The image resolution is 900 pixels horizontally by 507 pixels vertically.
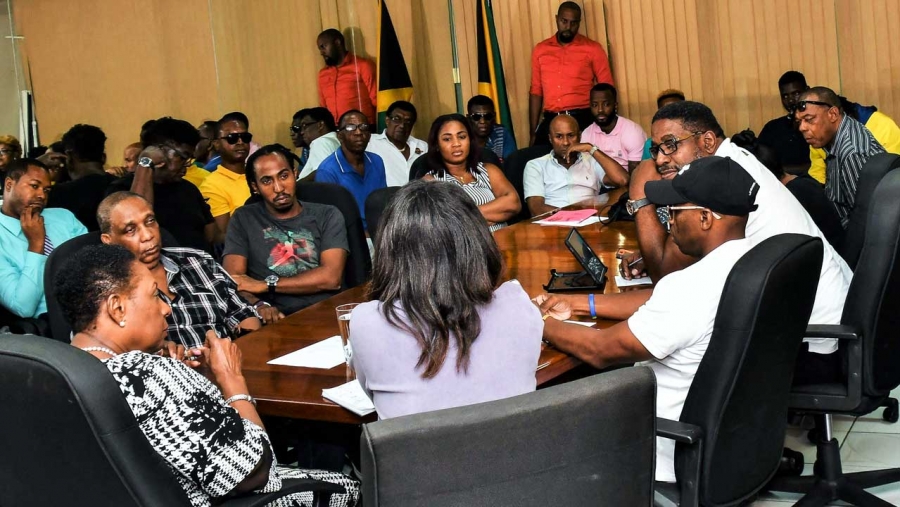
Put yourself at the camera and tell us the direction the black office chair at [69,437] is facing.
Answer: facing away from the viewer and to the right of the viewer

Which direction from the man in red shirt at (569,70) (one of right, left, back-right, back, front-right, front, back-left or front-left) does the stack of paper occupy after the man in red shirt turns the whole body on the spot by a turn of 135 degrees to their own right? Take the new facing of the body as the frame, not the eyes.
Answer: back-left

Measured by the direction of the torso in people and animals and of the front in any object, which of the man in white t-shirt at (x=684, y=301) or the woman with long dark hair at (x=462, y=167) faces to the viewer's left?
the man in white t-shirt

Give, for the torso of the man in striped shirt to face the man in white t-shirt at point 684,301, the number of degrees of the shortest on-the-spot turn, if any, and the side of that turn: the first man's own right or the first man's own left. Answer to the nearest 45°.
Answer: approximately 45° to the first man's own left

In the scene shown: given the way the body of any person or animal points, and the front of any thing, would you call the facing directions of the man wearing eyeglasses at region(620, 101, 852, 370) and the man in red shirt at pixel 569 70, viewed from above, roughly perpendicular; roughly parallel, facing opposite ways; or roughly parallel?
roughly perpendicular

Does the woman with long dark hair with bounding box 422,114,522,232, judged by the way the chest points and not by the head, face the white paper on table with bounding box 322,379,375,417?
yes

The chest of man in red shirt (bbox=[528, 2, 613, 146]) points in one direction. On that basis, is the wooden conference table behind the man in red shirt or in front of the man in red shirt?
in front

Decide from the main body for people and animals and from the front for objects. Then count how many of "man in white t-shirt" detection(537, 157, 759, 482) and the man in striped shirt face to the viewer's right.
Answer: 0

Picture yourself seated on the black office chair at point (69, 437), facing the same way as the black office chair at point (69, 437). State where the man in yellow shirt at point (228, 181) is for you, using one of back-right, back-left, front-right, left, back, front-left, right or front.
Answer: front-left

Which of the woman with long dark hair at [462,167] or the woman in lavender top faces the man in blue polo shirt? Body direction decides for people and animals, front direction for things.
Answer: the woman in lavender top

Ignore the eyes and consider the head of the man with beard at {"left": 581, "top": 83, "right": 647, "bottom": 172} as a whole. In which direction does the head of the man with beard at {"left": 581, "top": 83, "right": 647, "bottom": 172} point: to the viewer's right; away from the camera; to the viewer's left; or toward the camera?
toward the camera

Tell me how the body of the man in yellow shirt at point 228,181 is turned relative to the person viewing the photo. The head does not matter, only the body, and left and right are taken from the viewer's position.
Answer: facing the viewer and to the right of the viewer

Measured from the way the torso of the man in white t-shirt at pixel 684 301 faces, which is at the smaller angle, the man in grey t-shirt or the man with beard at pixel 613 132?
the man in grey t-shirt

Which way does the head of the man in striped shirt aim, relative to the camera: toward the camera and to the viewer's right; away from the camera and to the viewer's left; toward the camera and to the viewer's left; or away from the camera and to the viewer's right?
toward the camera and to the viewer's left

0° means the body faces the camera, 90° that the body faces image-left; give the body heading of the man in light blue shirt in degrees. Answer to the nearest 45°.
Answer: approximately 315°

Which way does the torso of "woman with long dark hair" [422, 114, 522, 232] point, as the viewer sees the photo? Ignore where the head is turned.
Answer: toward the camera

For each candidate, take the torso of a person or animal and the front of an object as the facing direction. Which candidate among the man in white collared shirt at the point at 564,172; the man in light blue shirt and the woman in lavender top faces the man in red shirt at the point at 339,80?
the woman in lavender top

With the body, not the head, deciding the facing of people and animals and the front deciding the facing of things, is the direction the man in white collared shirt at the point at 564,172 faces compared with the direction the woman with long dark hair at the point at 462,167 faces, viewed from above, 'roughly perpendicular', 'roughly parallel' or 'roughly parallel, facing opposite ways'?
roughly parallel

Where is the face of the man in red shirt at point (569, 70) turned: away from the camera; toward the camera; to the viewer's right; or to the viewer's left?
toward the camera

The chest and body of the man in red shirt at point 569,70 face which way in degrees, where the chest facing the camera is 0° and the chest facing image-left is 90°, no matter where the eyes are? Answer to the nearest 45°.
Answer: approximately 0°

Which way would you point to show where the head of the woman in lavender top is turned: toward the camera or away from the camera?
away from the camera

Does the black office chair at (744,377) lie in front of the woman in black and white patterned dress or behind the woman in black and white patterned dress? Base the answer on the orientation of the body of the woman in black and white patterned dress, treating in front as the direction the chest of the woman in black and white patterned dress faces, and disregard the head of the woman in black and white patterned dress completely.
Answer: in front
